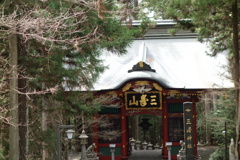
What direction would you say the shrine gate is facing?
toward the camera

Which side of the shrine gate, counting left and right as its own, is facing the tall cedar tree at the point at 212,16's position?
front
